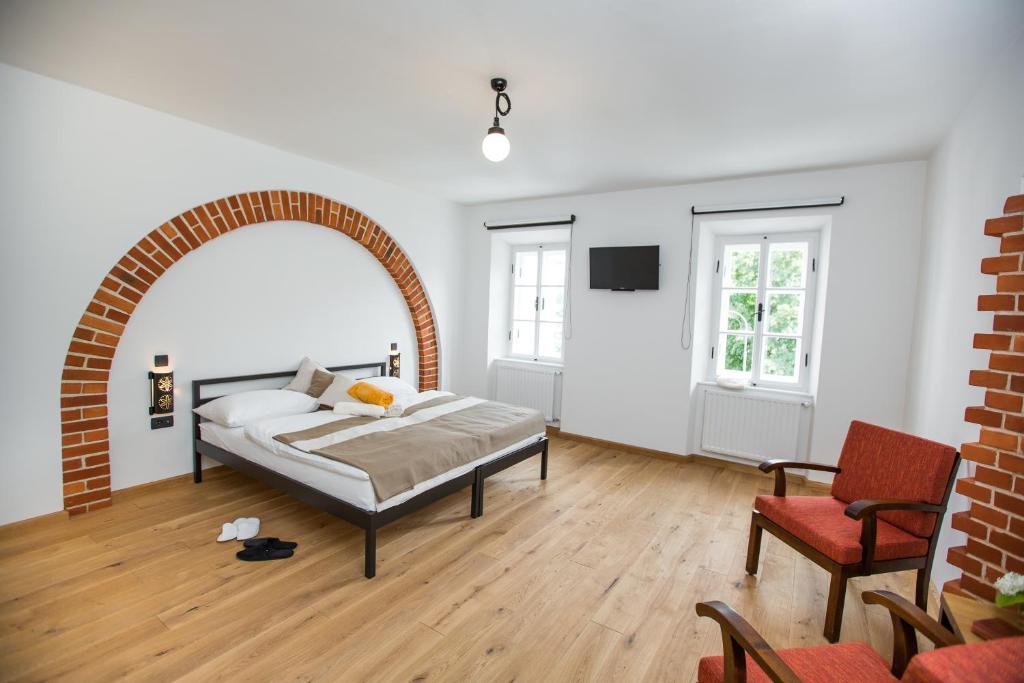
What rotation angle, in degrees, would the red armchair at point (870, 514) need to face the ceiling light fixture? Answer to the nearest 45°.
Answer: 0° — it already faces it

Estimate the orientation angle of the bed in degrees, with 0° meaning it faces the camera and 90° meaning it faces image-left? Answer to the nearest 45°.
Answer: approximately 315°

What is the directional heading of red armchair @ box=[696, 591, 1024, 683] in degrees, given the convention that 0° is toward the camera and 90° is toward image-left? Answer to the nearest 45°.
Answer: approximately 135°

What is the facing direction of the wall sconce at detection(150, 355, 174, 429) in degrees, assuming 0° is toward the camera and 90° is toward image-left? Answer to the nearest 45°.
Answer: approximately 315°

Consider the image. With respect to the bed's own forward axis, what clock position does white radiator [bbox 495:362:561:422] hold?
The white radiator is roughly at 9 o'clock from the bed.

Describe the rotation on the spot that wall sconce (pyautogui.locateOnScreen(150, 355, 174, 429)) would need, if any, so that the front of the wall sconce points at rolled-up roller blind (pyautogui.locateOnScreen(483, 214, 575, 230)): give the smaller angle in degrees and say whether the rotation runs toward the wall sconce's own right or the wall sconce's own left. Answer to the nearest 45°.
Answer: approximately 45° to the wall sconce's own left

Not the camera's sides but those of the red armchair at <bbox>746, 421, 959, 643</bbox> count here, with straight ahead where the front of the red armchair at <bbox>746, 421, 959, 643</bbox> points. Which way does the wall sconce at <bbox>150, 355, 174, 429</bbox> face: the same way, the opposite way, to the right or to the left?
the opposite way
